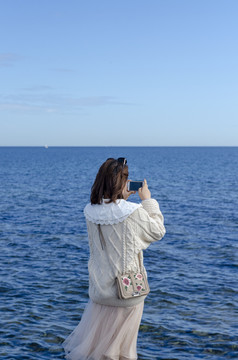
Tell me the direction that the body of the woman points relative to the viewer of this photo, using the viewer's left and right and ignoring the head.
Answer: facing away from the viewer and to the right of the viewer

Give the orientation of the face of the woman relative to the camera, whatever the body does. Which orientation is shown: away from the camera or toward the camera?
away from the camera
